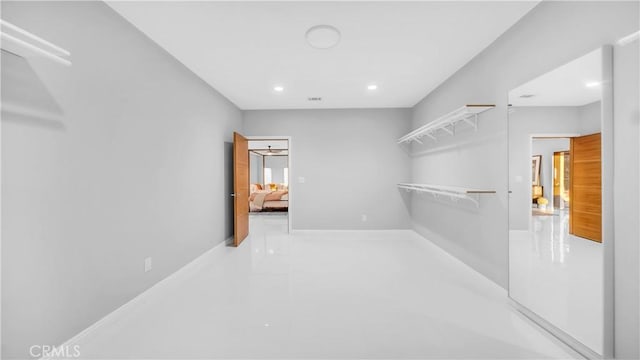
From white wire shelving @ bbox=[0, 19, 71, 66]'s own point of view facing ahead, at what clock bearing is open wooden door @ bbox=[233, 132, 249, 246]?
The open wooden door is roughly at 9 o'clock from the white wire shelving.

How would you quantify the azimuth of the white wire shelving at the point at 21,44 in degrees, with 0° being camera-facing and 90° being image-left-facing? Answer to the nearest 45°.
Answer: approximately 315°

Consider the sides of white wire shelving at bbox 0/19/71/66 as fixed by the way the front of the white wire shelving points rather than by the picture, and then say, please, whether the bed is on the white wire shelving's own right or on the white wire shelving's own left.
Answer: on the white wire shelving's own left
